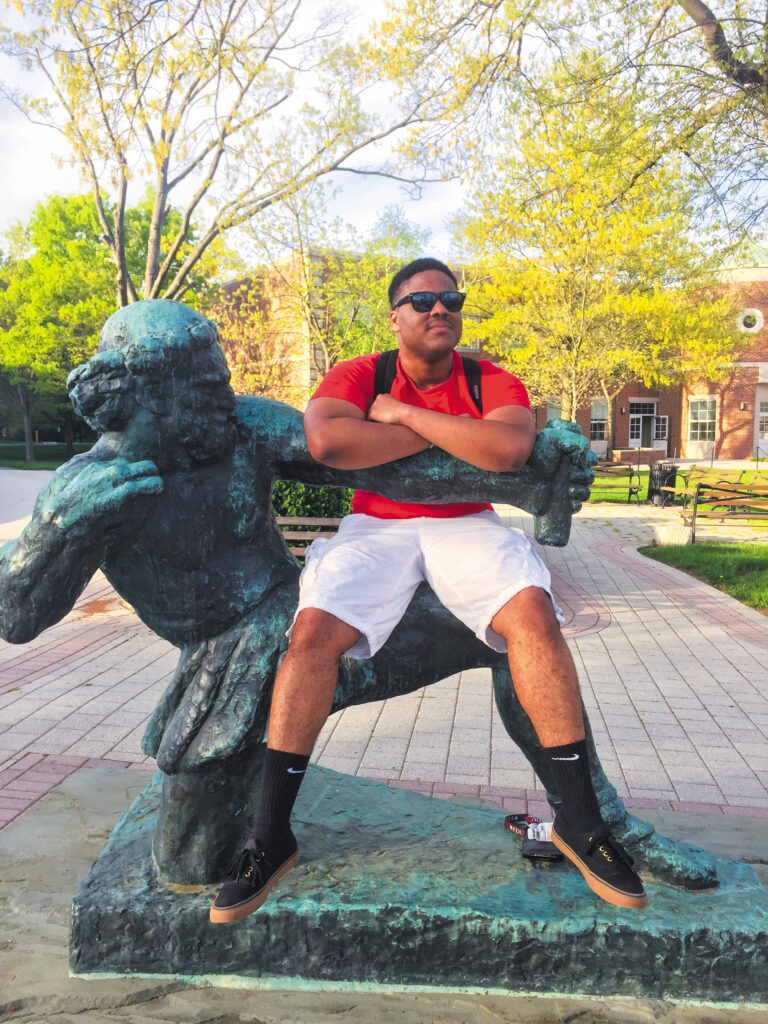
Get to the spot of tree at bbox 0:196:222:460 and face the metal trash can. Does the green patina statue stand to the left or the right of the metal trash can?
right

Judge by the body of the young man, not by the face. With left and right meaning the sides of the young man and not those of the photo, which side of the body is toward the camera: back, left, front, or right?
front

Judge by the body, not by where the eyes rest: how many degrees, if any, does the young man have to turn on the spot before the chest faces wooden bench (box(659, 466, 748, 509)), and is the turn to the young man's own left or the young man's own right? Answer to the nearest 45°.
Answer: approximately 180°

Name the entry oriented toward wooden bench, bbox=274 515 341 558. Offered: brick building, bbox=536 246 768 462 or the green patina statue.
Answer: the brick building

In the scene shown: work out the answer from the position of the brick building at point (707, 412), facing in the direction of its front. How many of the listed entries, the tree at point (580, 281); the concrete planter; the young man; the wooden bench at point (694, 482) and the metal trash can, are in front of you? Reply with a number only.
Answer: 5

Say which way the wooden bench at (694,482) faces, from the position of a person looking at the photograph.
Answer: facing the viewer and to the left of the viewer

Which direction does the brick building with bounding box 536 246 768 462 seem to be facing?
toward the camera

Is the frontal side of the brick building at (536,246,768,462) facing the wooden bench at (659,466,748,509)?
yes

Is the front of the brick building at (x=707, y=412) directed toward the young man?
yes
